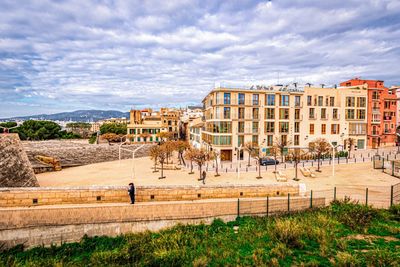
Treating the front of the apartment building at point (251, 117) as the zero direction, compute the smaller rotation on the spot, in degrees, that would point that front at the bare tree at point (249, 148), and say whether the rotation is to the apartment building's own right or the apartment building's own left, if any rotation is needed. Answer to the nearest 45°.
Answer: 0° — it already faces it

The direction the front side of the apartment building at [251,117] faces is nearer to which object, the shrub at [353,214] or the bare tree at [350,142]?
the shrub

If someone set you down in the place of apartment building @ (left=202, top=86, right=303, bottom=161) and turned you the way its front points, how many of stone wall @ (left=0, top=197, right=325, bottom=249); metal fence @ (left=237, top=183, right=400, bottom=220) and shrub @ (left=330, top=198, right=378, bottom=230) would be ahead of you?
3

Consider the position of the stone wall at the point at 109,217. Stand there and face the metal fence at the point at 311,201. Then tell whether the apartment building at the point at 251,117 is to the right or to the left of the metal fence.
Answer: left

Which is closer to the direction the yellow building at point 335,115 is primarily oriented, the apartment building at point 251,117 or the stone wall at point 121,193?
the stone wall

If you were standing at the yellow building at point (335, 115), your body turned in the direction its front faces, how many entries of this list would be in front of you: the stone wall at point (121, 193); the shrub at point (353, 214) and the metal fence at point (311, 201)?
3

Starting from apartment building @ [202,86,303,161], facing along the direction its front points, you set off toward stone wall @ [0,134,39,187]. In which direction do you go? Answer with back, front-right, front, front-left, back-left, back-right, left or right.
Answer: front-right

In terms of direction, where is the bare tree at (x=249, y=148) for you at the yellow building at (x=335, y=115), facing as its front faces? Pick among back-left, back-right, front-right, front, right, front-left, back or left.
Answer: front-right

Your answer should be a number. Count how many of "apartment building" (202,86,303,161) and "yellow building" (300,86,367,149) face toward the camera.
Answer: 2

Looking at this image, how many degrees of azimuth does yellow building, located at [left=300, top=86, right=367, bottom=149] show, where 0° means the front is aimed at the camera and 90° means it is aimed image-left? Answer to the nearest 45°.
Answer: approximately 0°

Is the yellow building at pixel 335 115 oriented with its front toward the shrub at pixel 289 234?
yes

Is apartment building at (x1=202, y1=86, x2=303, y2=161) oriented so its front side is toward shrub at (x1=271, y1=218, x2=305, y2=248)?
yes

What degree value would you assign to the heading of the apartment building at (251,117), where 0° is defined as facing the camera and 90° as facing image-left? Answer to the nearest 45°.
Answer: approximately 0°

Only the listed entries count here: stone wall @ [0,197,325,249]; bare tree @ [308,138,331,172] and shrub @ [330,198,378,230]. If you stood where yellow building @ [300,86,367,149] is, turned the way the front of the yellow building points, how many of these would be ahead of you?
3

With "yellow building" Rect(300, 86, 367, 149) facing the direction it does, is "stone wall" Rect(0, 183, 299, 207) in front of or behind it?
in front

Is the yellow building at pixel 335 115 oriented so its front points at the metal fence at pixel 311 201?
yes
